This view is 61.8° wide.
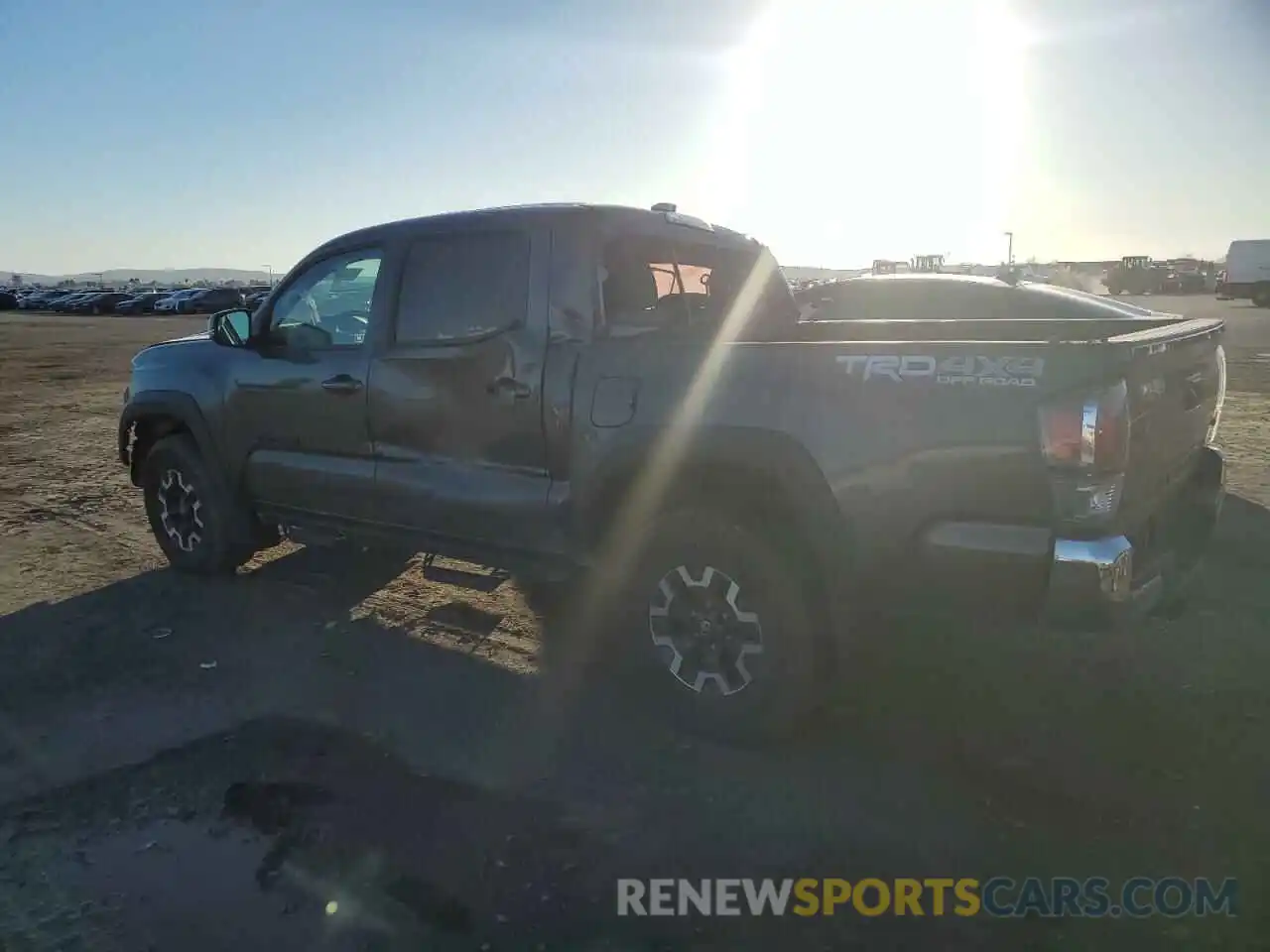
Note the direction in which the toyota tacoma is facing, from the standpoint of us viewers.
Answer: facing away from the viewer and to the left of the viewer
